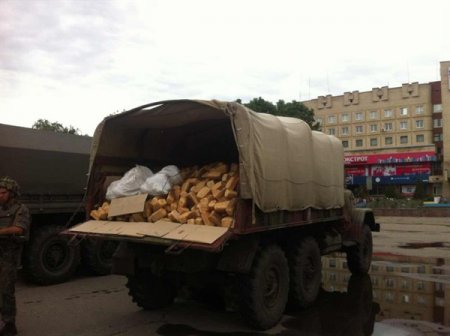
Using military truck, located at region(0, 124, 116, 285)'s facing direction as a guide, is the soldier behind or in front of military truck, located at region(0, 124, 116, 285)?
behind

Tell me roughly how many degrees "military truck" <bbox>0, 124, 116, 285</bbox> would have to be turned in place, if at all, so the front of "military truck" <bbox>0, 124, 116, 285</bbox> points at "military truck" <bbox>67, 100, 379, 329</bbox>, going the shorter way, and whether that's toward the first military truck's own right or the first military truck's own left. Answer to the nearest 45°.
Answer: approximately 90° to the first military truck's own right

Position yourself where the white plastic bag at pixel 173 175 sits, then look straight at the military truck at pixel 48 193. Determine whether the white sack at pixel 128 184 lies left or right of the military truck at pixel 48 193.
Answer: left

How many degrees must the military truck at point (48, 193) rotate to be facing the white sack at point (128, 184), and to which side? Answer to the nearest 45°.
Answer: approximately 90° to its right

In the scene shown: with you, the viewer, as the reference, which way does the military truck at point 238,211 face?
facing away from the viewer and to the right of the viewer

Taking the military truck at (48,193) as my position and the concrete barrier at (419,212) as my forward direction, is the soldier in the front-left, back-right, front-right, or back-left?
back-right

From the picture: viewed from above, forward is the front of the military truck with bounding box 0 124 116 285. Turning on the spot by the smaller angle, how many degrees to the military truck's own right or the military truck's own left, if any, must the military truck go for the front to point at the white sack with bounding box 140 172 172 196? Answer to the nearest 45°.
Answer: approximately 90° to the military truck's own right

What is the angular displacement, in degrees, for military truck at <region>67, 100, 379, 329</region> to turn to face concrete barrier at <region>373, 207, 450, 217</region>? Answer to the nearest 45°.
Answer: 0° — it already faces it

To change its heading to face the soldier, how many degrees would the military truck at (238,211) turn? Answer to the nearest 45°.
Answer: approximately 135° to its left
